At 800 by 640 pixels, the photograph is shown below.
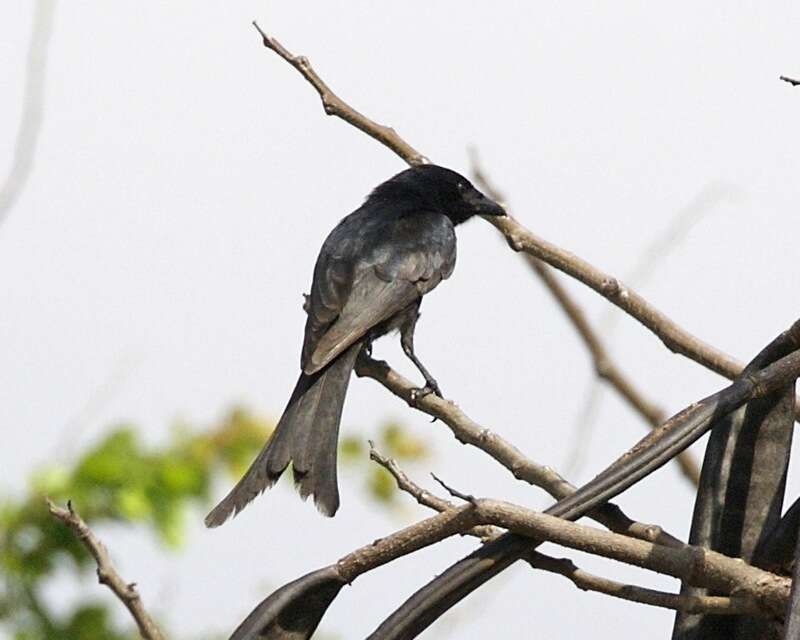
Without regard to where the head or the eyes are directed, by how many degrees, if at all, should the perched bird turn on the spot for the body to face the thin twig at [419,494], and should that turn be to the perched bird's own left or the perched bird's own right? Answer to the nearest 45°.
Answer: approximately 135° to the perched bird's own right

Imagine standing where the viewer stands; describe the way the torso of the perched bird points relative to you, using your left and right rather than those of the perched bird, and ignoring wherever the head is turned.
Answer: facing away from the viewer and to the right of the viewer

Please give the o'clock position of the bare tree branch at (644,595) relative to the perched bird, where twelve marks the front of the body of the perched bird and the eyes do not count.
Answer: The bare tree branch is roughly at 2 o'clock from the perched bird.
